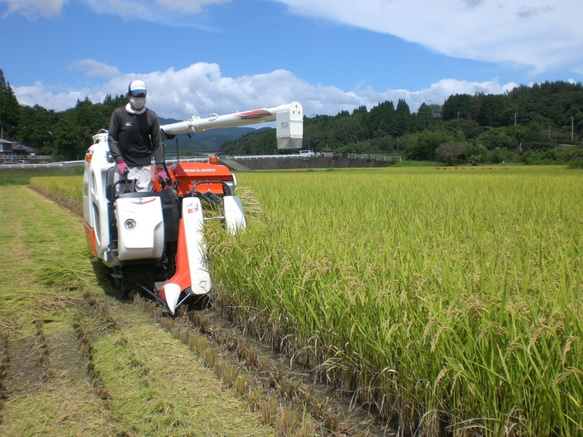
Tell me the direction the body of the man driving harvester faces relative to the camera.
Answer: toward the camera

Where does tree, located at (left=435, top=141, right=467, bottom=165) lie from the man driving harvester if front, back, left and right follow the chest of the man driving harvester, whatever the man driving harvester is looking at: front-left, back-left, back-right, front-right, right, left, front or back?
back-left
